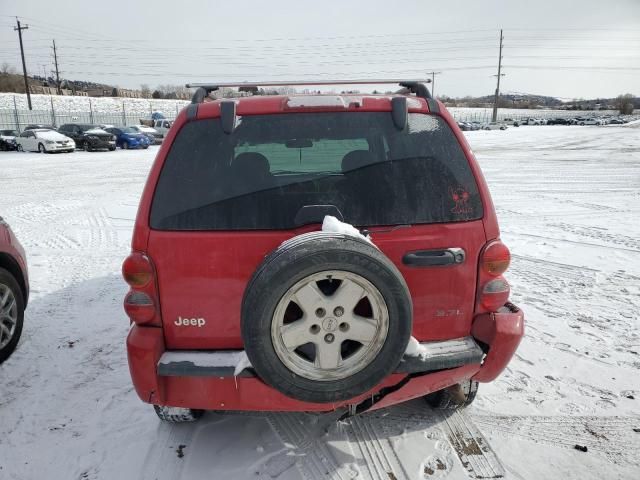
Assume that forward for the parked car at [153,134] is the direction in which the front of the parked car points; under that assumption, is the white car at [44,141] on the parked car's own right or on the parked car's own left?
on the parked car's own right

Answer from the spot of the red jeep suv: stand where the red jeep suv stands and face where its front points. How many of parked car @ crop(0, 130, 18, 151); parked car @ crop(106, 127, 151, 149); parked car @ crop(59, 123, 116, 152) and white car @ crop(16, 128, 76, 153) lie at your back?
0

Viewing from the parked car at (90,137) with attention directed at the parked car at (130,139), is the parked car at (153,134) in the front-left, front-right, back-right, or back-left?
front-left

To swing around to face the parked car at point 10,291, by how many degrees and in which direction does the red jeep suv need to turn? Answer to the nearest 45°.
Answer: approximately 45° to its left

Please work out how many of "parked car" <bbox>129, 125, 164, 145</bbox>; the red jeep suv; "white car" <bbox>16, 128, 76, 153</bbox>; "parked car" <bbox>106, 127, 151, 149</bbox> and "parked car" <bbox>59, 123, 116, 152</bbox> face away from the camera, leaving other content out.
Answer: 1

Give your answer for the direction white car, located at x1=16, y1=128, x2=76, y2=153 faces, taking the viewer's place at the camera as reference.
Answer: facing the viewer and to the right of the viewer

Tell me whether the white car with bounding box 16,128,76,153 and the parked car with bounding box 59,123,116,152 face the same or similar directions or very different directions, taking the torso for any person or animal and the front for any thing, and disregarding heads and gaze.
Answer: same or similar directions

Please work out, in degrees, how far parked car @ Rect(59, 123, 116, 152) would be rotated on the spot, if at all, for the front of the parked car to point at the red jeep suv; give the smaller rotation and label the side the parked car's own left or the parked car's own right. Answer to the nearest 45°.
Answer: approximately 45° to the parked car's own right

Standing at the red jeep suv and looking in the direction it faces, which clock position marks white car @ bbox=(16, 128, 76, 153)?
The white car is roughly at 11 o'clock from the red jeep suv.

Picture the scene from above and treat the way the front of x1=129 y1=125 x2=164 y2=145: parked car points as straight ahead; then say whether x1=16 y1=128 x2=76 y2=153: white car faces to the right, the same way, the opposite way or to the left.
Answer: the same way

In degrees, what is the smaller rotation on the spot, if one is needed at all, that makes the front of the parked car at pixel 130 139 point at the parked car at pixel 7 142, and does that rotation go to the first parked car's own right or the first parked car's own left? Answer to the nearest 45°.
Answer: approximately 135° to the first parked car's own right

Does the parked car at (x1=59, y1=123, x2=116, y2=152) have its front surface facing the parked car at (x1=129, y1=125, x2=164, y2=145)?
no

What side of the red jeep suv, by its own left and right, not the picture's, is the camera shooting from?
back

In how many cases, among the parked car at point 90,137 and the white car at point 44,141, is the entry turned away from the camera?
0

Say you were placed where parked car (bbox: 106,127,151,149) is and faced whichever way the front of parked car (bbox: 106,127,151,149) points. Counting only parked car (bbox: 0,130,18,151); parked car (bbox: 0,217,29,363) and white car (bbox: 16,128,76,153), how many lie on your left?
0
